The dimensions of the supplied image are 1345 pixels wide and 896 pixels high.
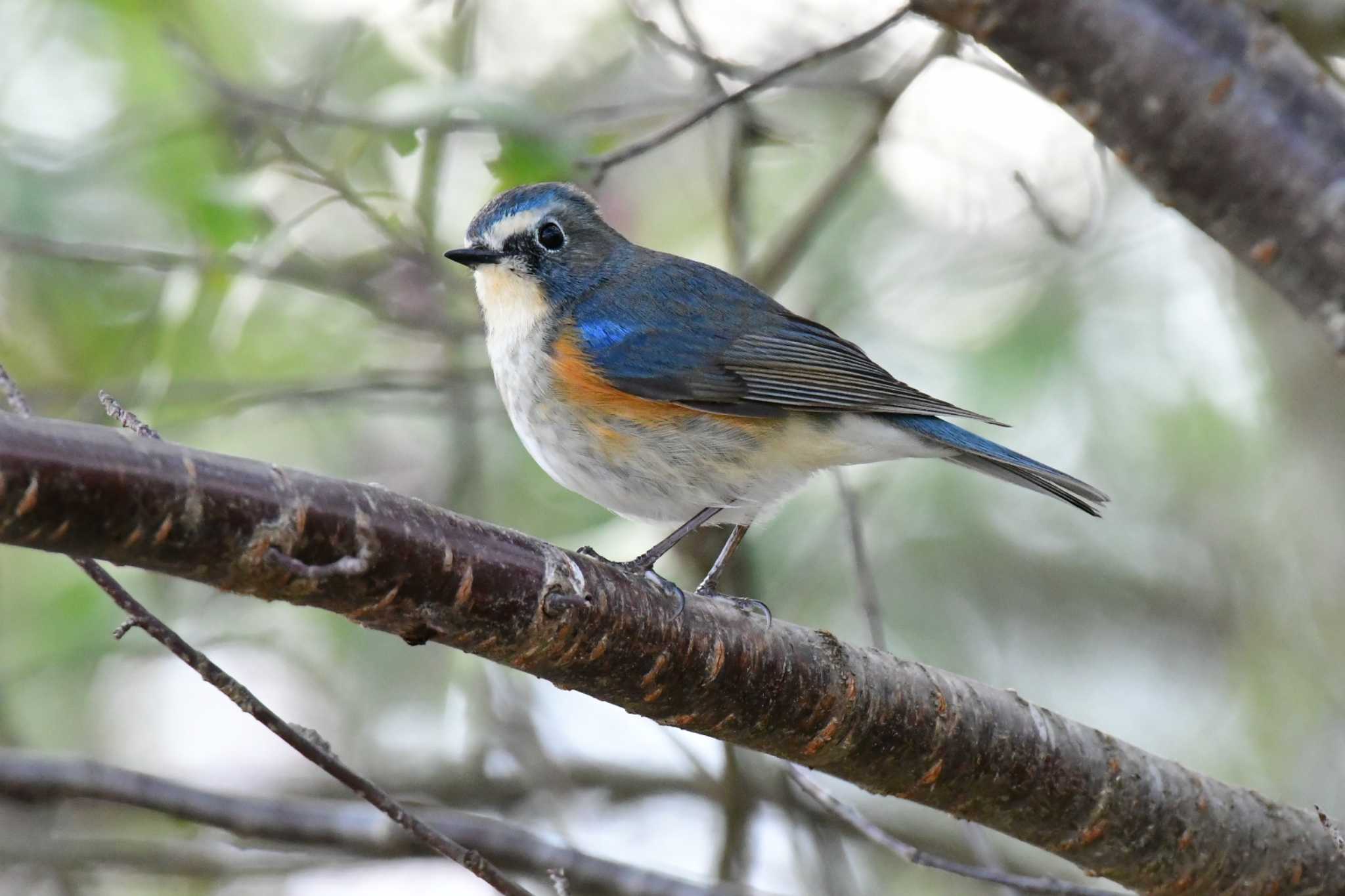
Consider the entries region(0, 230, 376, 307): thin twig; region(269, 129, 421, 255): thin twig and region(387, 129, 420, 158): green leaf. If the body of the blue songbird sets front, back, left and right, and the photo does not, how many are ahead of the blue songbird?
3

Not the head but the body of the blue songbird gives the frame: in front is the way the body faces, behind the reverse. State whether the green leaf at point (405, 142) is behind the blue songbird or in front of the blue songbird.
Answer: in front

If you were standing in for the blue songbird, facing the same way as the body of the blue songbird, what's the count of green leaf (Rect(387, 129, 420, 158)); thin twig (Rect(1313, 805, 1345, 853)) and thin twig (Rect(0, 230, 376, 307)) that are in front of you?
2

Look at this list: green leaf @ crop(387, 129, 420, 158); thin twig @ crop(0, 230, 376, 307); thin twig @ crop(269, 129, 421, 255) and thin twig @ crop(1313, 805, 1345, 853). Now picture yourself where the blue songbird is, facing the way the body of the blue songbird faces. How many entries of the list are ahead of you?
3

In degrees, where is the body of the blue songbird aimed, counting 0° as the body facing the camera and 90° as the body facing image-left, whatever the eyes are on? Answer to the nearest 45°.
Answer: approximately 90°

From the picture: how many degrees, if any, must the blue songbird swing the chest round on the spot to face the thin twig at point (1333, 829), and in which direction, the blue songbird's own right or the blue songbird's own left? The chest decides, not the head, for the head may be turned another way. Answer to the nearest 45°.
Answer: approximately 135° to the blue songbird's own left

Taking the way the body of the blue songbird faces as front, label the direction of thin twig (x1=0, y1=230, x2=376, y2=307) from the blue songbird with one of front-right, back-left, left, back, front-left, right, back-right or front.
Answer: front
